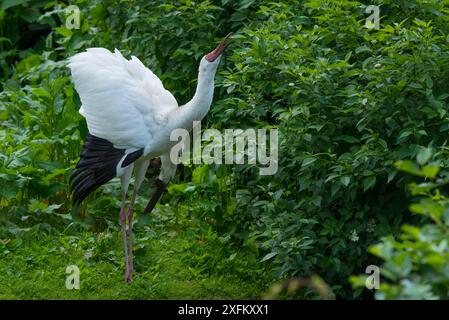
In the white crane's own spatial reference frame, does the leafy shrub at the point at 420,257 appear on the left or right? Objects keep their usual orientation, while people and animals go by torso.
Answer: on its right

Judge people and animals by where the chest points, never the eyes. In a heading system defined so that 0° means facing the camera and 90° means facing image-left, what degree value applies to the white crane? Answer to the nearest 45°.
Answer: approximately 270°
